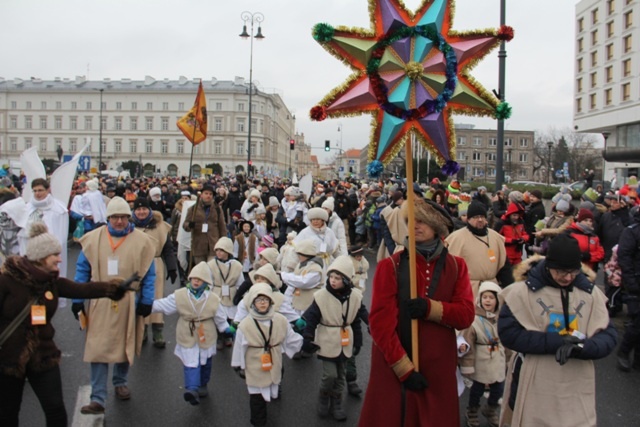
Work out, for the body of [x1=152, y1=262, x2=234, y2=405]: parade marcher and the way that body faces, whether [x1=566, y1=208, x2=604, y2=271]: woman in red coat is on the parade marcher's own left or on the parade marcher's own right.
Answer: on the parade marcher's own left

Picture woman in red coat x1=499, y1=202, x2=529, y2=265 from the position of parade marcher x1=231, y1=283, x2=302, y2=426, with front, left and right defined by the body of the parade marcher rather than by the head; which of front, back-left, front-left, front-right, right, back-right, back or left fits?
back-left

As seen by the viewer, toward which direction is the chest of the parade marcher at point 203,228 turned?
toward the camera

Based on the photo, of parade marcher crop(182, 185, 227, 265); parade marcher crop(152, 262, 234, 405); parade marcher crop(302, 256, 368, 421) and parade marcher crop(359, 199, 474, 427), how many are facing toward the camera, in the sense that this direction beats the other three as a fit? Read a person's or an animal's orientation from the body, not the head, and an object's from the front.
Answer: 4

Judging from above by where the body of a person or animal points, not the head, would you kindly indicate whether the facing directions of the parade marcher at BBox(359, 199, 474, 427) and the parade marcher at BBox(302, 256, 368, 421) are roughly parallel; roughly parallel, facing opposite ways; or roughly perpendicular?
roughly parallel

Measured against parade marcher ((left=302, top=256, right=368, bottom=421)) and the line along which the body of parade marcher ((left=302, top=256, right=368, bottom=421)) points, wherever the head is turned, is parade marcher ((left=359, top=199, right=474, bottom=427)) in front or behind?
in front

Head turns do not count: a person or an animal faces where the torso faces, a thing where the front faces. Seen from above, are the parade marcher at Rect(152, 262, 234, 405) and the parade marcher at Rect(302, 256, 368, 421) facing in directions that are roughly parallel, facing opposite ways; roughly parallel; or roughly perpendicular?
roughly parallel

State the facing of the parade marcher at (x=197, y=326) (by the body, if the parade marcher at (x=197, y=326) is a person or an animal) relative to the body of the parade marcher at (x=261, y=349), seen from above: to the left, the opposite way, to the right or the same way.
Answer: the same way

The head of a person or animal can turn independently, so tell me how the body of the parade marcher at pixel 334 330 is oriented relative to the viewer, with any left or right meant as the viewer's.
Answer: facing the viewer

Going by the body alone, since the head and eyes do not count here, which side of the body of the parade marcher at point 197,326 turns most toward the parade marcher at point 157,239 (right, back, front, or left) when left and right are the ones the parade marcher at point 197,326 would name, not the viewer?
back

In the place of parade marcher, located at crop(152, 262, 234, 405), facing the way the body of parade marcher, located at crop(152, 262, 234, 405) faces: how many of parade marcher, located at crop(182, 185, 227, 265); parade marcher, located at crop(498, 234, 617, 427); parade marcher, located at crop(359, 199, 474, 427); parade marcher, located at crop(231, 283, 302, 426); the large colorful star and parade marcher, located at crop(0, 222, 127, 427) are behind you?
1

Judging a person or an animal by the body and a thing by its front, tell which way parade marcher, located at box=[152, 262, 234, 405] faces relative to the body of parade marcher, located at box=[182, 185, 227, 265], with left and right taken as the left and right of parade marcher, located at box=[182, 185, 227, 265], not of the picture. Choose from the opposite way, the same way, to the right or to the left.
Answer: the same way

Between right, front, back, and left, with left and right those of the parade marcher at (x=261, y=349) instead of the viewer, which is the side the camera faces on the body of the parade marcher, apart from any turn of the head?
front

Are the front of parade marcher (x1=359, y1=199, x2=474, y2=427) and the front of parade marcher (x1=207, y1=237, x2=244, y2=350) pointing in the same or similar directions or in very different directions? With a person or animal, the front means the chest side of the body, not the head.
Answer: same or similar directions

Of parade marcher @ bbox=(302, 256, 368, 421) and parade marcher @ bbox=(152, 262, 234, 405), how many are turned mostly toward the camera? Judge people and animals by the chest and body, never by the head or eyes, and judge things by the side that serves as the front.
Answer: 2

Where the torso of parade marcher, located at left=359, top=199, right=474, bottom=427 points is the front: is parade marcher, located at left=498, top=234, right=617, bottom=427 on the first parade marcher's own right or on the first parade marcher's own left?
on the first parade marcher's own left

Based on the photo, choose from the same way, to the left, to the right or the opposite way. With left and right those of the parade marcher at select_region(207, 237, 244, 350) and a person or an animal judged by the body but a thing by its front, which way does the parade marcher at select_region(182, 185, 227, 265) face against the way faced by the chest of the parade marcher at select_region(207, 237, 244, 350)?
the same way
